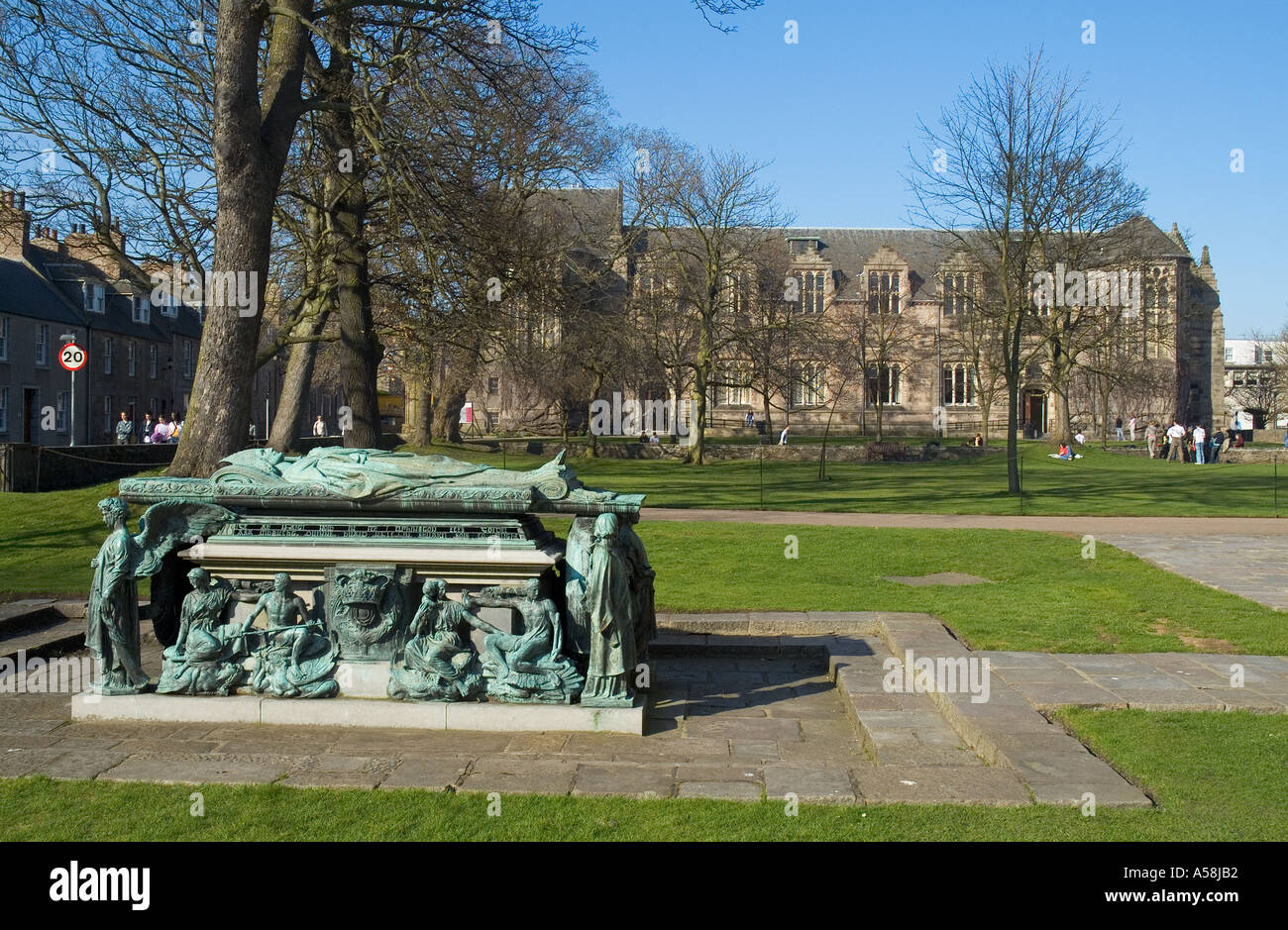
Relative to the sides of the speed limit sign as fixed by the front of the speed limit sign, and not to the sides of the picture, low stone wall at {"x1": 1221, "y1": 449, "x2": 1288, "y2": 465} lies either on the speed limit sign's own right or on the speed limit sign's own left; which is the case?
on the speed limit sign's own left

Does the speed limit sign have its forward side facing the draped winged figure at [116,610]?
yes

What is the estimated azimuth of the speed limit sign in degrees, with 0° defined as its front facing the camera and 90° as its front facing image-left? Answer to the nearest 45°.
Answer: approximately 0°

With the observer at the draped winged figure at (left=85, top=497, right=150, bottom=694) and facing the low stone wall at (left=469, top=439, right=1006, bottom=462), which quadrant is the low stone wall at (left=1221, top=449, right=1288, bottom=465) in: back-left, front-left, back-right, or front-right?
front-right

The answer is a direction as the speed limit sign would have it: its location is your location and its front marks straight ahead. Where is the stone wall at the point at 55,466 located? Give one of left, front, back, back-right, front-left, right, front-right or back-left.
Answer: front

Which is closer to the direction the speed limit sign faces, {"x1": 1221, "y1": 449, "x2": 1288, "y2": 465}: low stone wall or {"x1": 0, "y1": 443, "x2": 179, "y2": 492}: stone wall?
the stone wall
